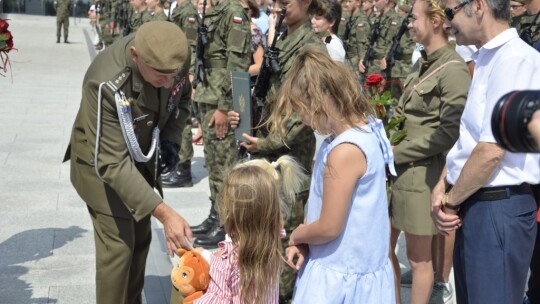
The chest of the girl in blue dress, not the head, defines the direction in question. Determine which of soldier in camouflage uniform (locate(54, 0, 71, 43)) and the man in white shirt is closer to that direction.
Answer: the soldier in camouflage uniform

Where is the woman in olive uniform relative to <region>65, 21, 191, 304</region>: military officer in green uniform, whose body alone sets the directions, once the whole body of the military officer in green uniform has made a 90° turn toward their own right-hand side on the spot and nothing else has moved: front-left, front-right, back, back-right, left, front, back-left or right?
back-left

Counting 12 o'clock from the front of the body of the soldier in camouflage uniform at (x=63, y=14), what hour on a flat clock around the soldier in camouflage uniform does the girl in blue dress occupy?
The girl in blue dress is roughly at 12 o'clock from the soldier in camouflage uniform.

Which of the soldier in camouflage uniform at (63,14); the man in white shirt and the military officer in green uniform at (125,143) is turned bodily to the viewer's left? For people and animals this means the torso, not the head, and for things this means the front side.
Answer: the man in white shirt

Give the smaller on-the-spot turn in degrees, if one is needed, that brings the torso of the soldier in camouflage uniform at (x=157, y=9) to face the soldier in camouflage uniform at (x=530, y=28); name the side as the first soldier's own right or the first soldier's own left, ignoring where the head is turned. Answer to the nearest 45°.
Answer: approximately 90° to the first soldier's own left

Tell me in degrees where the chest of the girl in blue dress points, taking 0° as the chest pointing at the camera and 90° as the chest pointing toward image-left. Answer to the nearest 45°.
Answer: approximately 90°

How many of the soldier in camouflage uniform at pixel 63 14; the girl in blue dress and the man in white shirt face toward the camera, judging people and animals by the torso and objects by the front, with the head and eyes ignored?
1

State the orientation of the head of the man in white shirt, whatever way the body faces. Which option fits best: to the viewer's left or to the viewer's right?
to the viewer's left

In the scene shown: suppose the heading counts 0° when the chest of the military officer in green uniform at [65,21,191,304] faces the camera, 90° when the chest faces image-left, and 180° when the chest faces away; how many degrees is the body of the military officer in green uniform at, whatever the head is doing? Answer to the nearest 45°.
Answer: approximately 315°

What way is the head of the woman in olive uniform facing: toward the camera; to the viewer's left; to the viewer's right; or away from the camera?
to the viewer's left

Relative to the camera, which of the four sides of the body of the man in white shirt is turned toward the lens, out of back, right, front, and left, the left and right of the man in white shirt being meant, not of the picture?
left

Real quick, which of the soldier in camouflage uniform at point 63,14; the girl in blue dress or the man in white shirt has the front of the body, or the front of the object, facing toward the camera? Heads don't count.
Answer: the soldier in camouflage uniform

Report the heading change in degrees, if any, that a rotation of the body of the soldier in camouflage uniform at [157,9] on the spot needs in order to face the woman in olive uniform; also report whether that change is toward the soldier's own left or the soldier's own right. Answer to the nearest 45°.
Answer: approximately 45° to the soldier's own left
